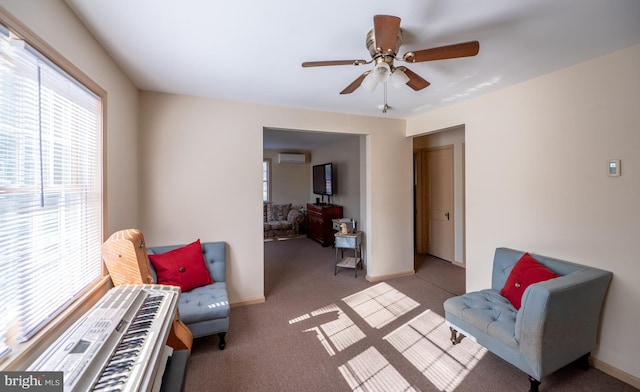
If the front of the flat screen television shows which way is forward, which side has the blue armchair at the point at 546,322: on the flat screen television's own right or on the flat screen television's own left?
on the flat screen television's own left

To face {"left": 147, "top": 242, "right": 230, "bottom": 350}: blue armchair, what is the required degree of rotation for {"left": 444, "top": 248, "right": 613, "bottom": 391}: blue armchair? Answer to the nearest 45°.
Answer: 0° — it already faces it

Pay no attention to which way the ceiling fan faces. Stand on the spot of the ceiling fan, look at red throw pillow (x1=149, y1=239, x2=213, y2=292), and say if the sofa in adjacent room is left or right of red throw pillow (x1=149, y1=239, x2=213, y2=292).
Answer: right

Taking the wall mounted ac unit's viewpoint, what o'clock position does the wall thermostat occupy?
The wall thermostat is roughly at 11 o'clock from the wall mounted ac unit.

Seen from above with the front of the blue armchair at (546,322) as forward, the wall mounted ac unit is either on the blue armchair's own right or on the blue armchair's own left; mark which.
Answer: on the blue armchair's own right

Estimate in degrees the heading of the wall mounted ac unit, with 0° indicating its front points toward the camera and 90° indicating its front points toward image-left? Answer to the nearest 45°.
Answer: approximately 0°

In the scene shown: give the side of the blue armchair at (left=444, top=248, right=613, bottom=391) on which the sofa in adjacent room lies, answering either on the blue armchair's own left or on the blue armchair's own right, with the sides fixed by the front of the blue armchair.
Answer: on the blue armchair's own right

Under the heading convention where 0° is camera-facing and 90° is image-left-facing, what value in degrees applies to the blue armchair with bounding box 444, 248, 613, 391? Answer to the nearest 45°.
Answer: approximately 45°

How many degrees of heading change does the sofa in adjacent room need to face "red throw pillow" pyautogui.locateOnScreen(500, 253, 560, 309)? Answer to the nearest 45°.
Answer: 0° — it already faces it

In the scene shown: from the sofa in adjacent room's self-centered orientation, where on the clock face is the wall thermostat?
The wall thermostat is roughly at 11 o'clock from the sofa in adjacent room.

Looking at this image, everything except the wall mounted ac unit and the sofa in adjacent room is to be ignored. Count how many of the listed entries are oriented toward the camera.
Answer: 2

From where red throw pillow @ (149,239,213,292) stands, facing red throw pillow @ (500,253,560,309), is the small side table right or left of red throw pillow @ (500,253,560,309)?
left
